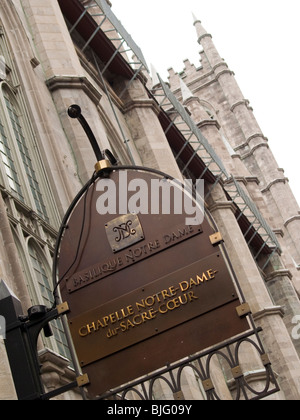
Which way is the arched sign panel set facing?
toward the camera

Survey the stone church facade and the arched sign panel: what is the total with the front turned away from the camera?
0

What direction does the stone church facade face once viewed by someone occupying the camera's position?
facing the viewer and to the right of the viewer

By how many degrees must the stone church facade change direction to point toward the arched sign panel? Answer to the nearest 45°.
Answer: approximately 45° to its right

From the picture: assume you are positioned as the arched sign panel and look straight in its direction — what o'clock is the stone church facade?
The stone church facade is roughly at 6 o'clock from the arched sign panel.
